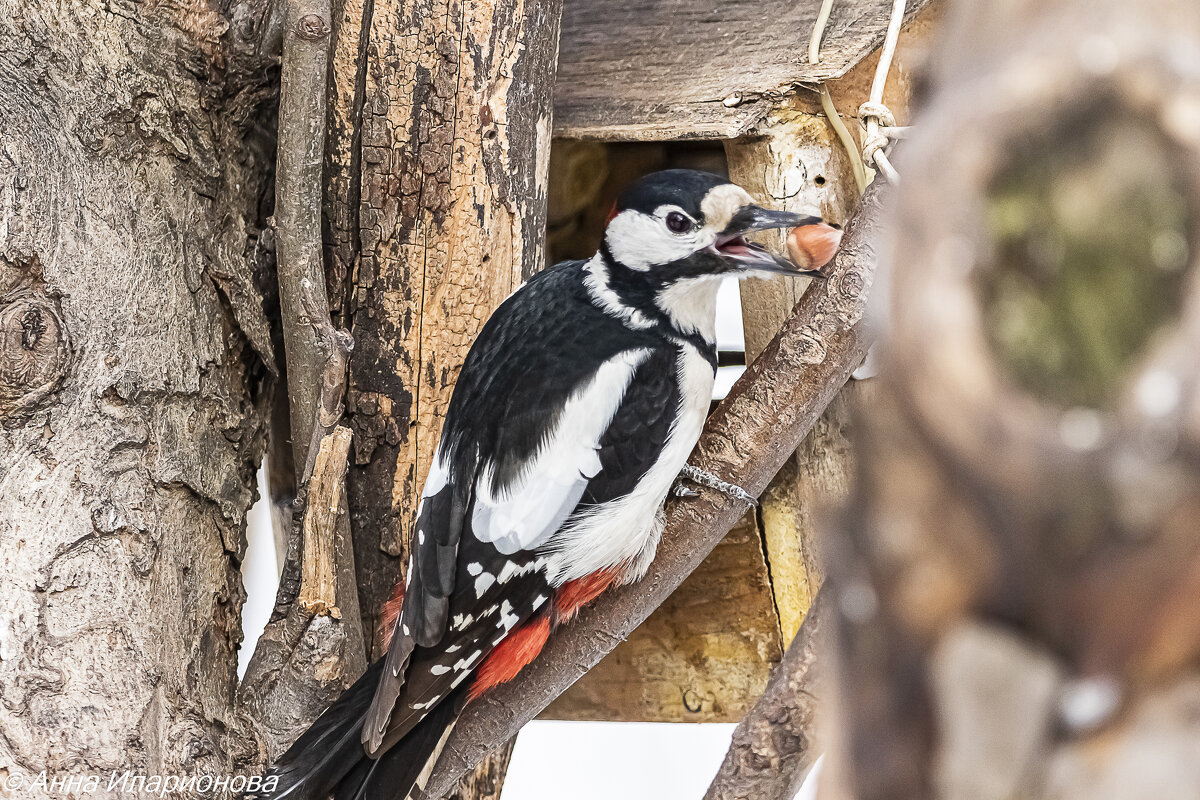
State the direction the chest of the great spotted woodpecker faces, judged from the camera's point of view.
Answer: to the viewer's right

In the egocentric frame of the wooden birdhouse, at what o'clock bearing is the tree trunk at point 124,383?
The tree trunk is roughly at 2 o'clock from the wooden birdhouse.

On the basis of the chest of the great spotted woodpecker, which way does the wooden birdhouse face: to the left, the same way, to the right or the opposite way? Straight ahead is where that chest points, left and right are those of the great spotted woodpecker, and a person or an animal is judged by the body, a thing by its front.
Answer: to the right

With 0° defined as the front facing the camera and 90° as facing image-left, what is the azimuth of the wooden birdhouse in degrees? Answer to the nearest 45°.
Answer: approximately 0°

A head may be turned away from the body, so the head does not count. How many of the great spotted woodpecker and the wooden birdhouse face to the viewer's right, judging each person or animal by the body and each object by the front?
1
